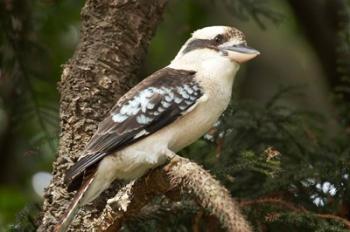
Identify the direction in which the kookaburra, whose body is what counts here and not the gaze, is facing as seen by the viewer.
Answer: to the viewer's right
